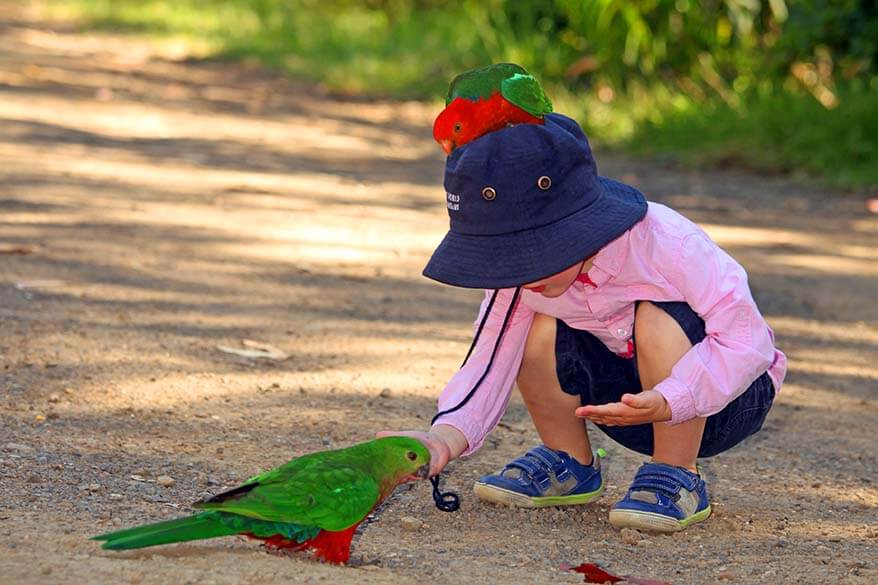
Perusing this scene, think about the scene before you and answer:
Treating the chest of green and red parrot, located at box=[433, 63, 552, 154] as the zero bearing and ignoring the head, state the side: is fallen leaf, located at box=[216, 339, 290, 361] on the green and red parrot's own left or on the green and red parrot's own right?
on the green and red parrot's own right

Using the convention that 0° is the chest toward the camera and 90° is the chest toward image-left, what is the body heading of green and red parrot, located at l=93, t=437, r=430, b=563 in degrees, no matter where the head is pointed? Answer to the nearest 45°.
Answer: approximately 270°

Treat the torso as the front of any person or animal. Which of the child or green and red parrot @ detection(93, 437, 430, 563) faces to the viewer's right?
the green and red parrot
